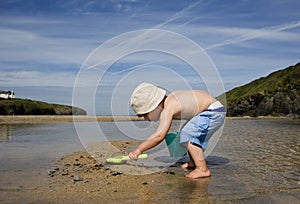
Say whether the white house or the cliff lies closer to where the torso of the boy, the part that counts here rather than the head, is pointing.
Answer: the white house

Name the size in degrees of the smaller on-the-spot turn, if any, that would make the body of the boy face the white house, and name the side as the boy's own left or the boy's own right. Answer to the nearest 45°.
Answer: approximately 45° to the boy's own right

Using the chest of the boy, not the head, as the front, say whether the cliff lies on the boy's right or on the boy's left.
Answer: on the boy's right

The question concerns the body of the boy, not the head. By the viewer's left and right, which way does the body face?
facing to the left of the viewer

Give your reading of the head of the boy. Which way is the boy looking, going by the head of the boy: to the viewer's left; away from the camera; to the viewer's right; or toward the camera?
to the viewer's left

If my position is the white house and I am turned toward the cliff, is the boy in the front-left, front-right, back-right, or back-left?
front-right

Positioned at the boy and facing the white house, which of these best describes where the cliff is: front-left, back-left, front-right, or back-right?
front-right
